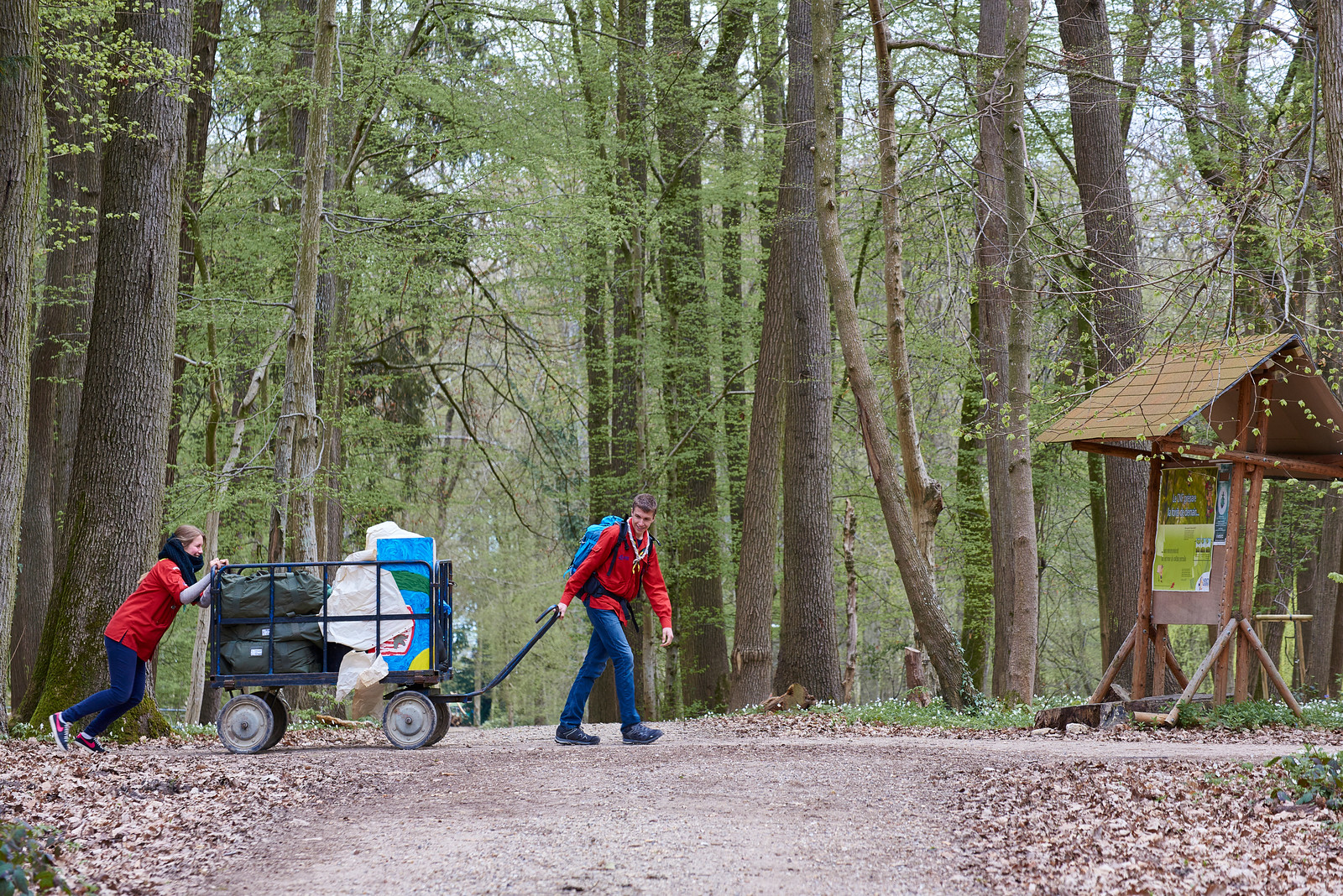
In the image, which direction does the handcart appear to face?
to the viewer's right

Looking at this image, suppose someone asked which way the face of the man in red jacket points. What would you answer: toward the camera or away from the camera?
toward the camera

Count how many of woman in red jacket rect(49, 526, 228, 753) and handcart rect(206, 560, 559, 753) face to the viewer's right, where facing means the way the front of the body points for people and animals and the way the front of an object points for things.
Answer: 2

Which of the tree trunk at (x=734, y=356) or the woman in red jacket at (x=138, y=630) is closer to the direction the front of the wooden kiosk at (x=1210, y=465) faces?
the woman in red jacket

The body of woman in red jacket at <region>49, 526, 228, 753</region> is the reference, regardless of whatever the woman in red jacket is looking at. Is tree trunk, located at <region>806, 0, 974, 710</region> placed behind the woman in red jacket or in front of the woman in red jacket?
in front

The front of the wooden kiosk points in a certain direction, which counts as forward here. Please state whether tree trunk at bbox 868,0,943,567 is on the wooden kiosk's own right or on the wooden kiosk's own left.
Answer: on the wooden kiosk's own right

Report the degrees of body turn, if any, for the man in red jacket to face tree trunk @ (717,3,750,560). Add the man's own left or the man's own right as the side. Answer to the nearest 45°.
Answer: approximately 135° to the man's own left

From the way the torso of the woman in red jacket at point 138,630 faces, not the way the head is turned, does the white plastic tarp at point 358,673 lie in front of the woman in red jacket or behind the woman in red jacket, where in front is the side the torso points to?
in front

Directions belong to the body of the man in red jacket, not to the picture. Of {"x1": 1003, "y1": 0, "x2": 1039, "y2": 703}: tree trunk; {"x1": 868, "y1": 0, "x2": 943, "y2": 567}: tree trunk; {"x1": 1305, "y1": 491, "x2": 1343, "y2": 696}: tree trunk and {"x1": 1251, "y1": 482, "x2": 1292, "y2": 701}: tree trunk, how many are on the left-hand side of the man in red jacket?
4

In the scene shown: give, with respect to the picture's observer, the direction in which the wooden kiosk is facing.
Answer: facing the viewer and to the left of the viewer

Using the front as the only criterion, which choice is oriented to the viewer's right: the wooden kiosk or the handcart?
the handcart

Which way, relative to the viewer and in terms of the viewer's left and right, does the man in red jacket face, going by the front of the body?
facing the viewer and to the right of the viewer

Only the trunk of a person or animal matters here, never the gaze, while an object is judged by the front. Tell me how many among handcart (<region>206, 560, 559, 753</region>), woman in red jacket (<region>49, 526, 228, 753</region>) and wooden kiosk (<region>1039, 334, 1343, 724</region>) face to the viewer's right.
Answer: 2

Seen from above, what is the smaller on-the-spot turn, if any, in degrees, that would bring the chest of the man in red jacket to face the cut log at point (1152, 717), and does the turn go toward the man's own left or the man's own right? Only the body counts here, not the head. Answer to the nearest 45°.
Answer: approximately 45° to the man's own left

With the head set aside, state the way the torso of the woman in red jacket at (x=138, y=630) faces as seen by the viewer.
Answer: to the viewer's right
